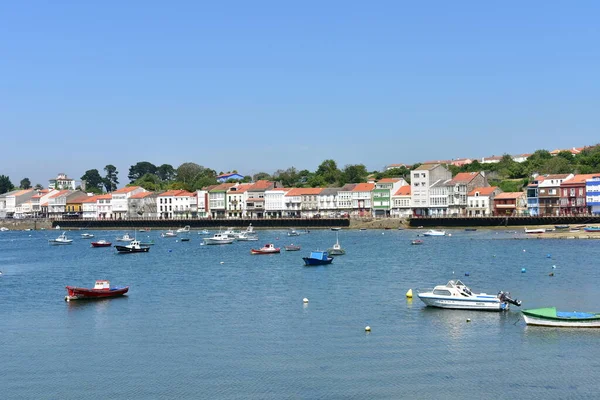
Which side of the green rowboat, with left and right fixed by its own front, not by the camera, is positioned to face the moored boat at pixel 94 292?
front

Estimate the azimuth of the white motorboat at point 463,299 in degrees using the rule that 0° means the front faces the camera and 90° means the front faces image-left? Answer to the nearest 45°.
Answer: approximately 90°

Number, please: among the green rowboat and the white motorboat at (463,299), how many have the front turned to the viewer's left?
2

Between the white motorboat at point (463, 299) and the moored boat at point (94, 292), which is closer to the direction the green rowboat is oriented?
the moored boat

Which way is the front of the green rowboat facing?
to the viewer's left

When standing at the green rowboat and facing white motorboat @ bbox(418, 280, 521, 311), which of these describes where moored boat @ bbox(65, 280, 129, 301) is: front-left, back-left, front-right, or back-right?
front-left

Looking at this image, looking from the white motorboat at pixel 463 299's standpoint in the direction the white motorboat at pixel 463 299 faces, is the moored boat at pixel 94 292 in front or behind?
in front

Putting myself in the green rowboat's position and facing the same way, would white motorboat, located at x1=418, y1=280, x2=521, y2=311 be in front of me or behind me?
in front

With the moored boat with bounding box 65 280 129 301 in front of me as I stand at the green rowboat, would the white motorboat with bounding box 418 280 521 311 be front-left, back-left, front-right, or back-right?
front-right

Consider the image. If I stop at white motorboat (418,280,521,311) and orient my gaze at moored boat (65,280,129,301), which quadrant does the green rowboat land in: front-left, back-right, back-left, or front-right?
back-left

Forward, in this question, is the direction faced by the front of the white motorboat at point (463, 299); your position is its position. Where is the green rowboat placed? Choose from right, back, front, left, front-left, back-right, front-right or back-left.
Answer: back-left

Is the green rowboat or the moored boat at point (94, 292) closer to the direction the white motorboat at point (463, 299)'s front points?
the moored boat
